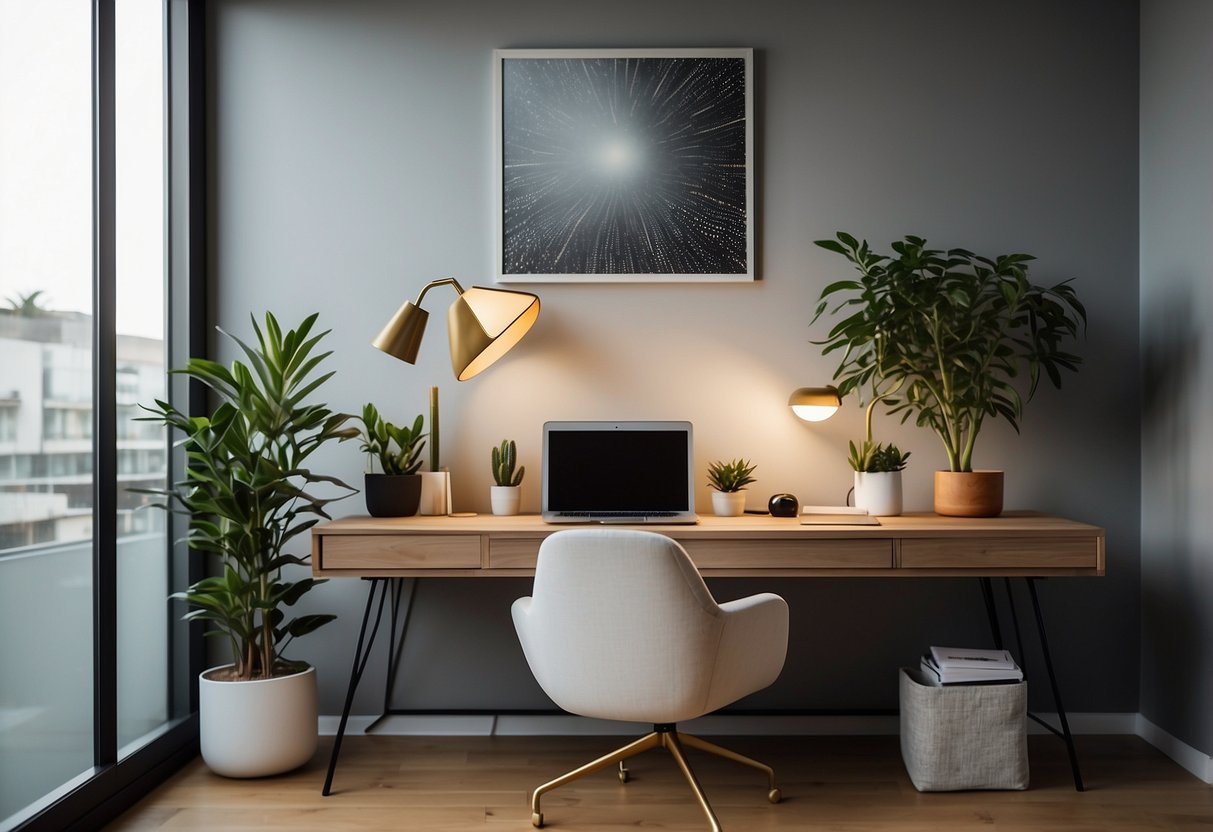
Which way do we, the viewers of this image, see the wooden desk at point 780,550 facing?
facing the viewer

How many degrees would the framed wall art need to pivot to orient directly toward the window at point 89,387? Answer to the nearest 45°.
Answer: approximately 45° to its right

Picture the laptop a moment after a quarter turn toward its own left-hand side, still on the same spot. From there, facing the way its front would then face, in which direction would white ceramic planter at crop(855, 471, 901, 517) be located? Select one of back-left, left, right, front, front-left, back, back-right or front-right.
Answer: front

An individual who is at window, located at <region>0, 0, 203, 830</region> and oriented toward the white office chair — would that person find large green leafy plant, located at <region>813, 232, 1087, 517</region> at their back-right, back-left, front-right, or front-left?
front-left

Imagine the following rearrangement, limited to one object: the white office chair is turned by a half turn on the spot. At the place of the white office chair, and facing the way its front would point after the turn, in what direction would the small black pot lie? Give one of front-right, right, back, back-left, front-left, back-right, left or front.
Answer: right

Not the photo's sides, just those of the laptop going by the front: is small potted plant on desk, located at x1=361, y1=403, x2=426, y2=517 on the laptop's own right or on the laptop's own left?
on the laptop's own right

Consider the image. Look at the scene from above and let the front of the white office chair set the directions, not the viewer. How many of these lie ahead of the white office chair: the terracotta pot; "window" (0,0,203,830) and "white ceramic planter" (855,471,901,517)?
2

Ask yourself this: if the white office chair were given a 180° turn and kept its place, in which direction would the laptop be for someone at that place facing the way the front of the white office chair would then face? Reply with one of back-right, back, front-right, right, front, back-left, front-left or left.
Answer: back-right

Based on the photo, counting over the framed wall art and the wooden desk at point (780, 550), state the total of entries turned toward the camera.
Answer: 2

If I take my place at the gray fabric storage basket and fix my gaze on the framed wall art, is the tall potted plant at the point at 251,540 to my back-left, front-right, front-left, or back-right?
front-left

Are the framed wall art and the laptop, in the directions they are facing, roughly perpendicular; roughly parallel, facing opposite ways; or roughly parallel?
roughly parallel

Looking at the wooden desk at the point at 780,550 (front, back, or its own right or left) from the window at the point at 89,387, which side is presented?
right

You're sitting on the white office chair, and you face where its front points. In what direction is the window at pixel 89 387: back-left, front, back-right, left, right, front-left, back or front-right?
back-left
